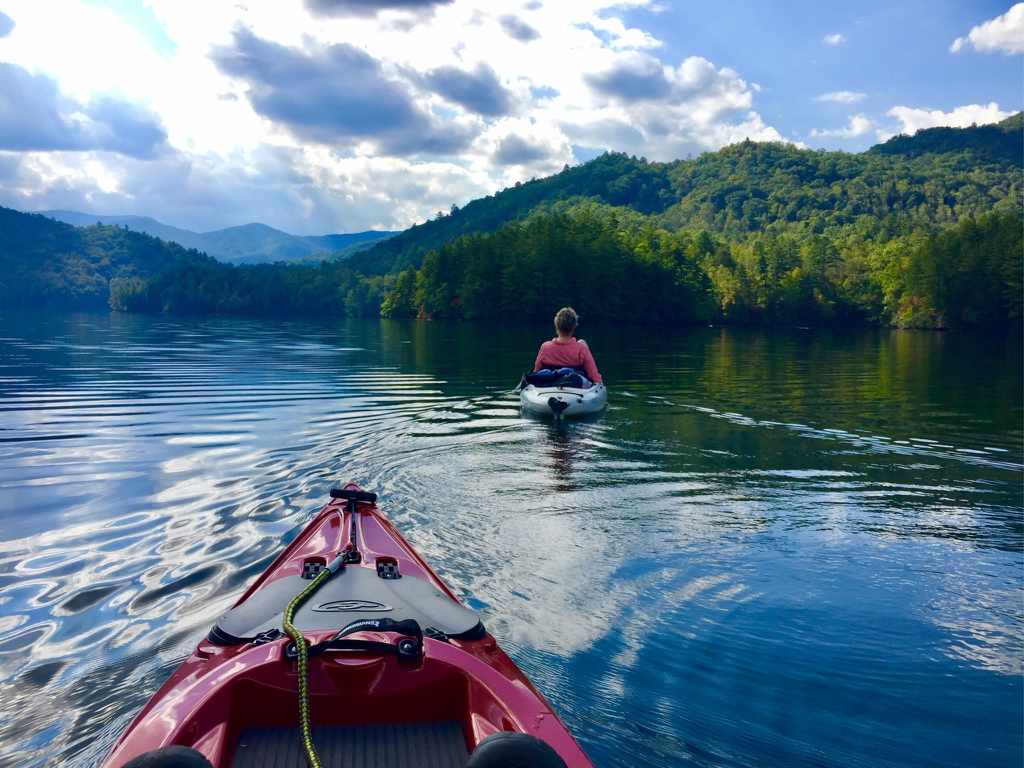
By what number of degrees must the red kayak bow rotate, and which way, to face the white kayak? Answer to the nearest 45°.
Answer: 0° — it already faces it

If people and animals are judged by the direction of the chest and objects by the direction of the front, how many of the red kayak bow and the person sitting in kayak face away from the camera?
2

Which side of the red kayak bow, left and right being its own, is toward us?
back

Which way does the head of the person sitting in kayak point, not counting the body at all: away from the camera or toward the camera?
away from the camera

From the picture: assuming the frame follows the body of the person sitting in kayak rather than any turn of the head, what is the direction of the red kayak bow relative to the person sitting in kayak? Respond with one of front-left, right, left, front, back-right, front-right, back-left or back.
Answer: back

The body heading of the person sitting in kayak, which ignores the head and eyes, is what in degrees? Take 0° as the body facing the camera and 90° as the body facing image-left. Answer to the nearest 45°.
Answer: approximately 180°
